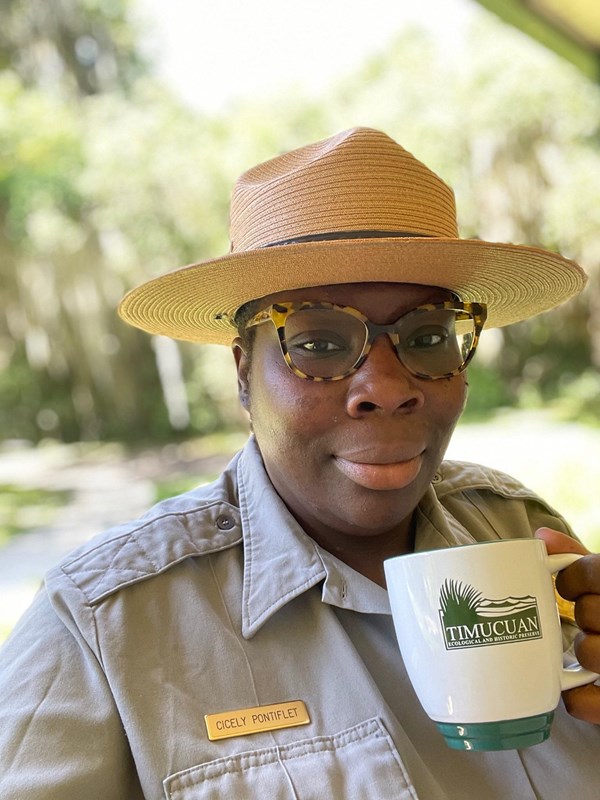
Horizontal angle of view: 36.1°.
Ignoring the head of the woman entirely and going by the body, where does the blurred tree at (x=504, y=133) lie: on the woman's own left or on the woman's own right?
on the woman's own left

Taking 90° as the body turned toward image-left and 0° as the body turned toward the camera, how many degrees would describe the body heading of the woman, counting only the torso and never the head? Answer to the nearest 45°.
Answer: approximately 315°
